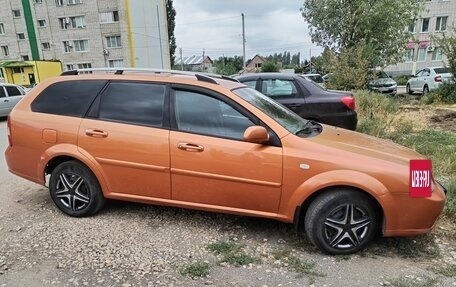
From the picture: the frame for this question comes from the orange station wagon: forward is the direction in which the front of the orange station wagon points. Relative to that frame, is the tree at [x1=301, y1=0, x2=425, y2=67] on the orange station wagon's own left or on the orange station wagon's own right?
on the orange station wagon's own left

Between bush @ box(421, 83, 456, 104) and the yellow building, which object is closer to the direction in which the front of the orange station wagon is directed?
the bush

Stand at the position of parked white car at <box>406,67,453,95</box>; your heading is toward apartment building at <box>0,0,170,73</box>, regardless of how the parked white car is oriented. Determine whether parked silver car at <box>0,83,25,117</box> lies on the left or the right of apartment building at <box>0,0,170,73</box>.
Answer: left

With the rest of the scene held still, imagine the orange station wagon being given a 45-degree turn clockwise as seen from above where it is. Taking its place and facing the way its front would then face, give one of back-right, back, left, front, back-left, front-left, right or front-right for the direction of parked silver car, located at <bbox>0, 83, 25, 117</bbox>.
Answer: back

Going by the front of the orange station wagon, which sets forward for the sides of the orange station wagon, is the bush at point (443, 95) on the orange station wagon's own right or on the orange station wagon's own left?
on the orange station wagon's own left

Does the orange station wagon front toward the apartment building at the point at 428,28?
no

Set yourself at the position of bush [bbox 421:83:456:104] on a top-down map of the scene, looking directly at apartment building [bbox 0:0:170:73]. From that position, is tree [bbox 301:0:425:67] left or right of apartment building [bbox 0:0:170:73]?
right

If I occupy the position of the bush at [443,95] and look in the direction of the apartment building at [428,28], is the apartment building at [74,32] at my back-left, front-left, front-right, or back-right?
front-left

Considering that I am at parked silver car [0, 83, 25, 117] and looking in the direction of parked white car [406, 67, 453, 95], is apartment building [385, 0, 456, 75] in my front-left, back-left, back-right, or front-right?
front-left

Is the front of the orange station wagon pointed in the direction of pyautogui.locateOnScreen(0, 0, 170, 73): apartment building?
no

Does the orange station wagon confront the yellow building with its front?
no

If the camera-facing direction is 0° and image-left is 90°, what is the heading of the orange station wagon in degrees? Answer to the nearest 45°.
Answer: approximately 270°

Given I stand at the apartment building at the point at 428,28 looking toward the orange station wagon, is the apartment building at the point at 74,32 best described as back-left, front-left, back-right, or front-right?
front-right

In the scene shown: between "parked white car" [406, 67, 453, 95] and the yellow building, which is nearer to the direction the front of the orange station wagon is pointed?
the parked white car

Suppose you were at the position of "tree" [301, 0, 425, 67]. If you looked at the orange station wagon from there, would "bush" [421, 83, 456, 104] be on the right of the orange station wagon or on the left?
left

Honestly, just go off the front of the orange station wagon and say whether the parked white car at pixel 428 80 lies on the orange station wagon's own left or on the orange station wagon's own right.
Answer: on the orange station wagon's own left

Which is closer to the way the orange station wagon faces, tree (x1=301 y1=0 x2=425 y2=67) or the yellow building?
the tree
